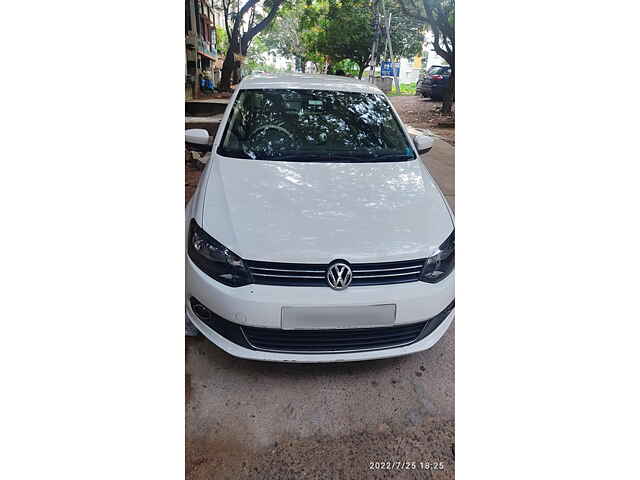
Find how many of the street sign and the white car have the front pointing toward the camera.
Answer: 2

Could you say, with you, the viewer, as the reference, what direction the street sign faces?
facing the viewer

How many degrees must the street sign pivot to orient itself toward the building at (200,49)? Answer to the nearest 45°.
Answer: approximately 45° to its right

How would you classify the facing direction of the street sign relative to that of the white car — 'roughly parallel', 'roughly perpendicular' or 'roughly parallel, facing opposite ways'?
roughly parallel

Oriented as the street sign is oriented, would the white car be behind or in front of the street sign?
in front
